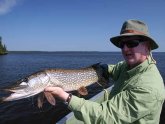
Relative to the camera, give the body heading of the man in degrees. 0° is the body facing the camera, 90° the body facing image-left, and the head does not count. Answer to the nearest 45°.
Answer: approximately 45°
